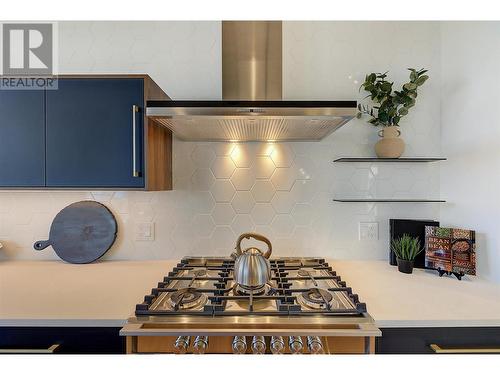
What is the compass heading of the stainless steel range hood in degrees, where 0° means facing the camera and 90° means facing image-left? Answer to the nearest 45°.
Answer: approximately 0°

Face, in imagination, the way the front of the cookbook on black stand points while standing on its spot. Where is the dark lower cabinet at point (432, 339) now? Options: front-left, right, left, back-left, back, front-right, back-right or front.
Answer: front-left

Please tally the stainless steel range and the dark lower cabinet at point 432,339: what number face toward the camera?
2

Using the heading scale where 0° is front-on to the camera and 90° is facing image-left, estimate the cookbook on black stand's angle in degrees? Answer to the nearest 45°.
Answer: approximately 45°
